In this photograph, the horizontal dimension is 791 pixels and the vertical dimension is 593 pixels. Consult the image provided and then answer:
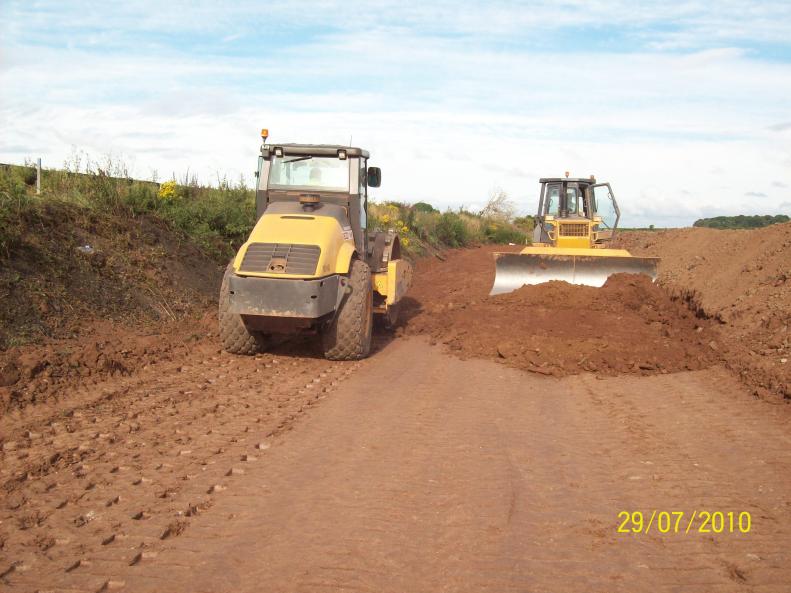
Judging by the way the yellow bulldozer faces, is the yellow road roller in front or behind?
in front

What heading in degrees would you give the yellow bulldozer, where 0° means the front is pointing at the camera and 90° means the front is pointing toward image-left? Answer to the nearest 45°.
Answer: approximately 0°

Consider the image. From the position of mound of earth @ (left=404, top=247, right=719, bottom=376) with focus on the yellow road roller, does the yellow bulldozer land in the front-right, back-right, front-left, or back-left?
back-right

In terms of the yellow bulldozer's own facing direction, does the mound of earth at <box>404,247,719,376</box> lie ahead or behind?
ahead

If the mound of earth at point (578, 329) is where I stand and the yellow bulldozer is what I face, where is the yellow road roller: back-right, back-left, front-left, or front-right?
back-left
